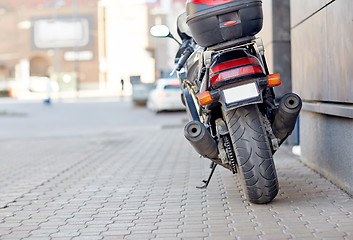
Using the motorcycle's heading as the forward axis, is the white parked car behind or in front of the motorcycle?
in front

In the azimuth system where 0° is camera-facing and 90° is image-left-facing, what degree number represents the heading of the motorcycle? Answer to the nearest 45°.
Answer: approximately 180°
